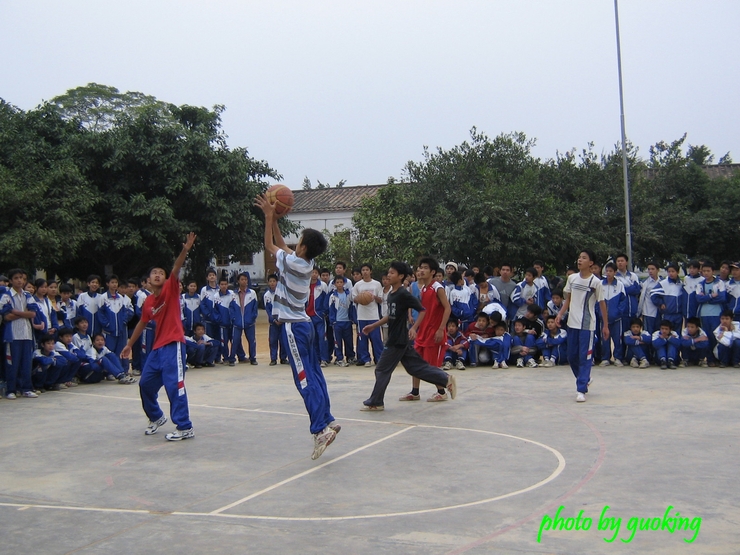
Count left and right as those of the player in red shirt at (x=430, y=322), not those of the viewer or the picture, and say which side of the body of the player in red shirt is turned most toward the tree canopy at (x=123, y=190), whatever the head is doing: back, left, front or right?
right

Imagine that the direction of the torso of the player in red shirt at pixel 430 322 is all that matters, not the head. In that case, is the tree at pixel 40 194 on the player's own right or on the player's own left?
on the player's own right

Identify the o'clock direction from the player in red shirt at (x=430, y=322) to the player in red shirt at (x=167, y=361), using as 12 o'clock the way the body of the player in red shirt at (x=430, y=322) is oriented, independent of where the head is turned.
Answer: the player in red shirt at (x=167, y=361) is roughly at 12 o'clock from the player in red shirt at (x=430, y=322).

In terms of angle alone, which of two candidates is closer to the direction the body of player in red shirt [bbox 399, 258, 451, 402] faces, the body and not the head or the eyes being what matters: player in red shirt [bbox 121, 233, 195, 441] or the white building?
the player in red shirt

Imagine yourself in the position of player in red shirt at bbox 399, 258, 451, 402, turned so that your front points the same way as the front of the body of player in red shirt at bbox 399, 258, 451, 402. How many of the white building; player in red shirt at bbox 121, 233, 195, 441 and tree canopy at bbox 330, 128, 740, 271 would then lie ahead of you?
1

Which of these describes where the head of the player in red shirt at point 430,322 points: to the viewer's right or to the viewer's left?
to the viewer's left

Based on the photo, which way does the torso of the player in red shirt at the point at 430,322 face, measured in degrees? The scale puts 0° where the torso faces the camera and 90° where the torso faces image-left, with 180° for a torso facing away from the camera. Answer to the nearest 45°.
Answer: approximately 45°

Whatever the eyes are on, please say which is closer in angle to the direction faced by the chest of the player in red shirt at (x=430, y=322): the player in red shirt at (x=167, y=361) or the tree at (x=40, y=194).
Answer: the player in red shirt
